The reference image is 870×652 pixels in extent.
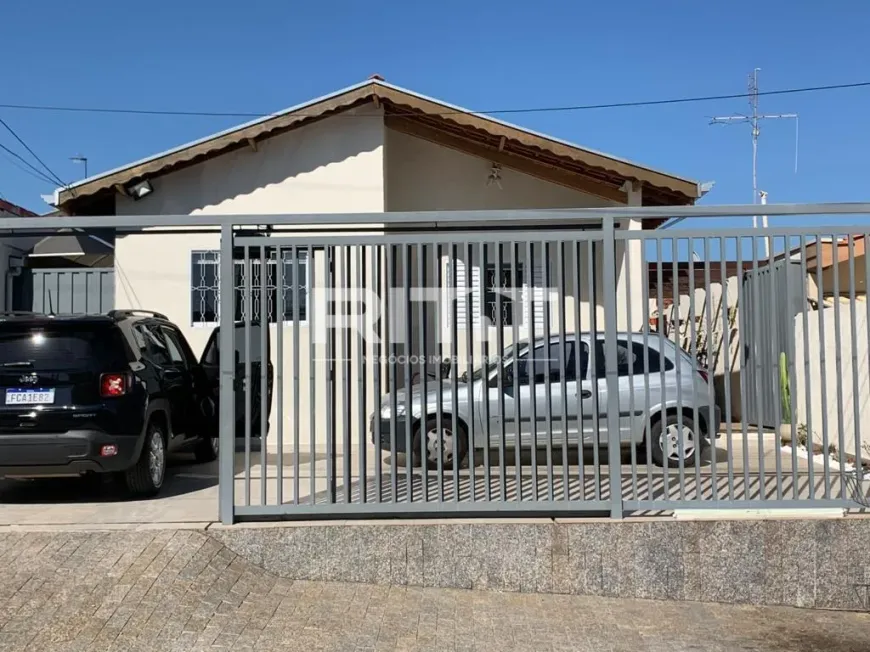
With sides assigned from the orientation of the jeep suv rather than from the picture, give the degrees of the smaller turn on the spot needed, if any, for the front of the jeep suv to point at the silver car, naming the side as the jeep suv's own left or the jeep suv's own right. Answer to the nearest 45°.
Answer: approximately 90° to the jeep suv's own right

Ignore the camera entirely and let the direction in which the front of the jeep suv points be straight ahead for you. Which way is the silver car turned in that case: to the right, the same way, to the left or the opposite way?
to the left

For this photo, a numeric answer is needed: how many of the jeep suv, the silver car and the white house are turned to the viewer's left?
1

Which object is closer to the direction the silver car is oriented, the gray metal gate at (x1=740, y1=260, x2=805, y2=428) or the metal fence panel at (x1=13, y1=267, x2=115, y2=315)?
the metal fence panel

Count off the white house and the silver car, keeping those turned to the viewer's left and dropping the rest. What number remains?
1

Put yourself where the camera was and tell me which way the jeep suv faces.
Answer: facing away from the viewer and to the right of the viewer

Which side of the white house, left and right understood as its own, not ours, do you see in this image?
front

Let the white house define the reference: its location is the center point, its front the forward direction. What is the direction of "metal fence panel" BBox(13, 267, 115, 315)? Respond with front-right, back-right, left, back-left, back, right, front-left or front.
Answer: right

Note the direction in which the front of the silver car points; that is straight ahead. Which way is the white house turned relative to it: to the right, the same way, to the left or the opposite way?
to the left

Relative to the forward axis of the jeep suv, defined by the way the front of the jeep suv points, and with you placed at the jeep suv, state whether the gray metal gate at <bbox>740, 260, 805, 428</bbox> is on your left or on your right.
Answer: on your right

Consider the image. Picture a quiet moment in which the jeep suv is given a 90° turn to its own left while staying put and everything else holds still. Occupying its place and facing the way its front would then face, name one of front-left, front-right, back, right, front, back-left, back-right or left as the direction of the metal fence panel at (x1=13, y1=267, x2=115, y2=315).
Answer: front-right

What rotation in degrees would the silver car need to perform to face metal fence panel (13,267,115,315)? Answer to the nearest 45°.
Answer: approximately 45° to its right

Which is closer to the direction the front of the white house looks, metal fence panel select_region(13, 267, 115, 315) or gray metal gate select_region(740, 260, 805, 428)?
the gray metal gate

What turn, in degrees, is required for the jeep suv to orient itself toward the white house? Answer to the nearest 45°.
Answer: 0° — it already faces it

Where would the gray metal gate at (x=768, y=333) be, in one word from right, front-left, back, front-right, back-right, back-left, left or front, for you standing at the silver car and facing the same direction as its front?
back

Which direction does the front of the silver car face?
to the viewer's left

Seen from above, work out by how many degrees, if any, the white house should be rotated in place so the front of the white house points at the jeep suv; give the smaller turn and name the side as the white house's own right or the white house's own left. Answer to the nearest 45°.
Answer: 0° — it already faces it

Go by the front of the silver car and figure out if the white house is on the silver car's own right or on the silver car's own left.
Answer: on the silver car's own right
